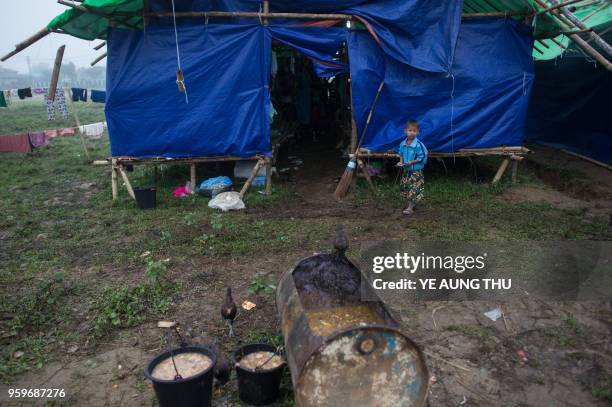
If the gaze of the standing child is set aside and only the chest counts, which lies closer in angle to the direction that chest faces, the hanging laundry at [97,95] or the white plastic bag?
the white plastic bag

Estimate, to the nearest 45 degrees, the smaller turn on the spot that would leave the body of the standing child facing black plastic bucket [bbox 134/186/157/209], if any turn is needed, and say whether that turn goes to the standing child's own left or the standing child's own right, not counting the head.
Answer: approximately 45° to the standing child's own right

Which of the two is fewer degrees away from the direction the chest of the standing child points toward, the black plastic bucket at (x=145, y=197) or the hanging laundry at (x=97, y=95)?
the black plastic bucket

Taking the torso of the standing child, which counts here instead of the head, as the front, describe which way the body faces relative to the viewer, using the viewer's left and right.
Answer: facing the viewer and to the left of the viewer

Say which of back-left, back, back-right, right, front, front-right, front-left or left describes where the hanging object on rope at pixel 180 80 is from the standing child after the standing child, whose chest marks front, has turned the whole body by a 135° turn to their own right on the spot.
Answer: left

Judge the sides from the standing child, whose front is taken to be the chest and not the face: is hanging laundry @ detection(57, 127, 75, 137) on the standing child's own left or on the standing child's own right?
on the standing child's own right

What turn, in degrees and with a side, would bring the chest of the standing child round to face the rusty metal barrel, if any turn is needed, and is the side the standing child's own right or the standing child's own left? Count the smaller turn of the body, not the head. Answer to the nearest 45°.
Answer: approximately 45° to the standing child's own left

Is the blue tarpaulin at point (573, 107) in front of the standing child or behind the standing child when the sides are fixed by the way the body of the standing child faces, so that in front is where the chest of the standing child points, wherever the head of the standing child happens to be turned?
behind

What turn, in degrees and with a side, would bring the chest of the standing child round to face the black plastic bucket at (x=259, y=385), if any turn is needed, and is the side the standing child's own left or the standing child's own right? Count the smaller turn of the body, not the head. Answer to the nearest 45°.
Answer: approximately 45° to the standing child's own left

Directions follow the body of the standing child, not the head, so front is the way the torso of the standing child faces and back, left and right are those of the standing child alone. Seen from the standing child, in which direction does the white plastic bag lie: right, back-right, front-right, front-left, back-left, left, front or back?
front-right

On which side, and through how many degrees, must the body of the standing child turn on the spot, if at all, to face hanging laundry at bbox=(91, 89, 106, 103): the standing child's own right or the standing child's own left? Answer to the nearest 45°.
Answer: approximately 90° to the standing child's own right

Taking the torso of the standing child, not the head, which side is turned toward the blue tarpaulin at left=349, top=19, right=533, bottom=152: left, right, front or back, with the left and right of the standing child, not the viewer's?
back

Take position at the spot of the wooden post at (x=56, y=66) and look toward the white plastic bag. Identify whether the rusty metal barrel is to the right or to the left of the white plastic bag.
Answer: right
